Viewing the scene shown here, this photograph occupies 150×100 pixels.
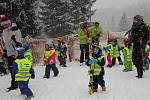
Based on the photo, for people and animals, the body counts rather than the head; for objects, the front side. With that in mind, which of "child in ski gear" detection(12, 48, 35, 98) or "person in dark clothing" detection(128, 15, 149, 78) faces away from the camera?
the child in ski gear

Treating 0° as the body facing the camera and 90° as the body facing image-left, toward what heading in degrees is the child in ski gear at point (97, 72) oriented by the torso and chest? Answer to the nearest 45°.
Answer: approximately 45°

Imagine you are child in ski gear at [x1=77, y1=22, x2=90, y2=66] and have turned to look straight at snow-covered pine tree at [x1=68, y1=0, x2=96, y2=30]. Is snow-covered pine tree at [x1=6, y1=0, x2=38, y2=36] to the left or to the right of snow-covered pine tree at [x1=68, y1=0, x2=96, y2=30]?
left

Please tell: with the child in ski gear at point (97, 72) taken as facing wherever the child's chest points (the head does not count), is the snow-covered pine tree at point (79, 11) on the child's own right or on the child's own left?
on the child's own right

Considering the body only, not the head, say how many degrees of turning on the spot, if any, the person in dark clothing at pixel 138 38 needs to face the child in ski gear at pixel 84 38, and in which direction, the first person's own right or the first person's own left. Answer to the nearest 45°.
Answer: approximately 90° to the first person's own right

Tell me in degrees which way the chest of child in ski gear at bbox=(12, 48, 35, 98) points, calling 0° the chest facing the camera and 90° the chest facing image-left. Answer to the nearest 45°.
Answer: approximately 180°
